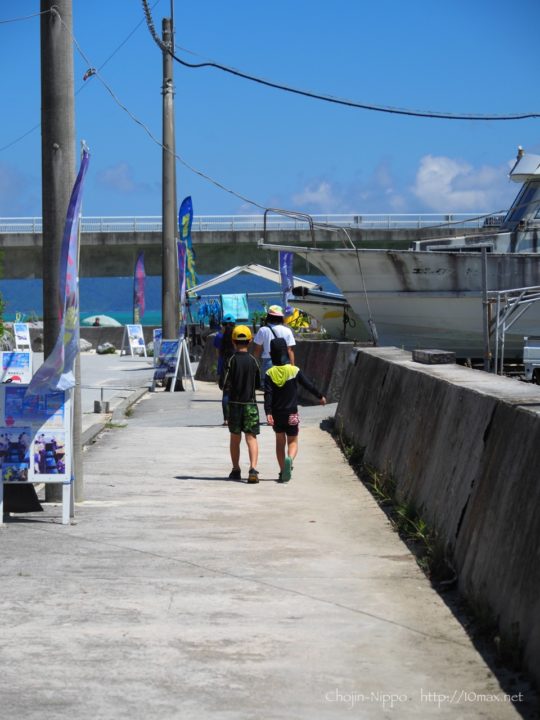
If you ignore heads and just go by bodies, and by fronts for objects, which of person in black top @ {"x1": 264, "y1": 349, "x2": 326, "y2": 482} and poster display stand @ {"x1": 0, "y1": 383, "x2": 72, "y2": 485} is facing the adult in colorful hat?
the person in black top

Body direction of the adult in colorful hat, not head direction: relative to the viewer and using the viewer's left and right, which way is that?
facing away from the viewer

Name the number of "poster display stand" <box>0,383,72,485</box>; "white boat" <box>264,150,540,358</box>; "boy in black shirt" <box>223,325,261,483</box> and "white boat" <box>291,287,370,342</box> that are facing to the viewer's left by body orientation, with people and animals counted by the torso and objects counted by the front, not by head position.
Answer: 2

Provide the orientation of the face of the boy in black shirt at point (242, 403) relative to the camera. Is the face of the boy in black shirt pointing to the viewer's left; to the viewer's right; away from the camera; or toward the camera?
away from the camera

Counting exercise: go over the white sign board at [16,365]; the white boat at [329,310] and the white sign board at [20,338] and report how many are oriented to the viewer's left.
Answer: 1

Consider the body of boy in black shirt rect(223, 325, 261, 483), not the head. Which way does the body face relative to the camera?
away from the camera

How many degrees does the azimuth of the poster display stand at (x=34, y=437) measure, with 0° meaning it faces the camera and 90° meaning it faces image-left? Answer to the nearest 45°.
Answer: approximately 0°

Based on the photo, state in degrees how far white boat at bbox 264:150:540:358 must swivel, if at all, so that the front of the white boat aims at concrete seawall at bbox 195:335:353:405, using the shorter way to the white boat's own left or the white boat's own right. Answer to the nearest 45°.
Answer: approximately 45° to the white boat's own left

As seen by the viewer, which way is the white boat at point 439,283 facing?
to the viewer's left

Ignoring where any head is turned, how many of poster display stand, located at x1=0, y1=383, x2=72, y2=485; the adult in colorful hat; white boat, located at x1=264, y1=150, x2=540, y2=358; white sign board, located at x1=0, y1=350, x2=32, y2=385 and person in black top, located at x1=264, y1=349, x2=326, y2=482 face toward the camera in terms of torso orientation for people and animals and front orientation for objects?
2

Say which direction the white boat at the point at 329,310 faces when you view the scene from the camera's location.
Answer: facing to the left of the viewer

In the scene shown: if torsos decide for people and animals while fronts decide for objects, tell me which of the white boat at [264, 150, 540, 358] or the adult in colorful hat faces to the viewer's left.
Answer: the white boat

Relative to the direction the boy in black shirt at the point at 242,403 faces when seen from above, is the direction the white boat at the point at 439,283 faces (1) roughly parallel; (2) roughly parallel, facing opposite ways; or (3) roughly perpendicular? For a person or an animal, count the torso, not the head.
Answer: roughly perpendicular

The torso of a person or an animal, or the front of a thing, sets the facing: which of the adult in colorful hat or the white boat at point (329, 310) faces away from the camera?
the adult in colorful hat
